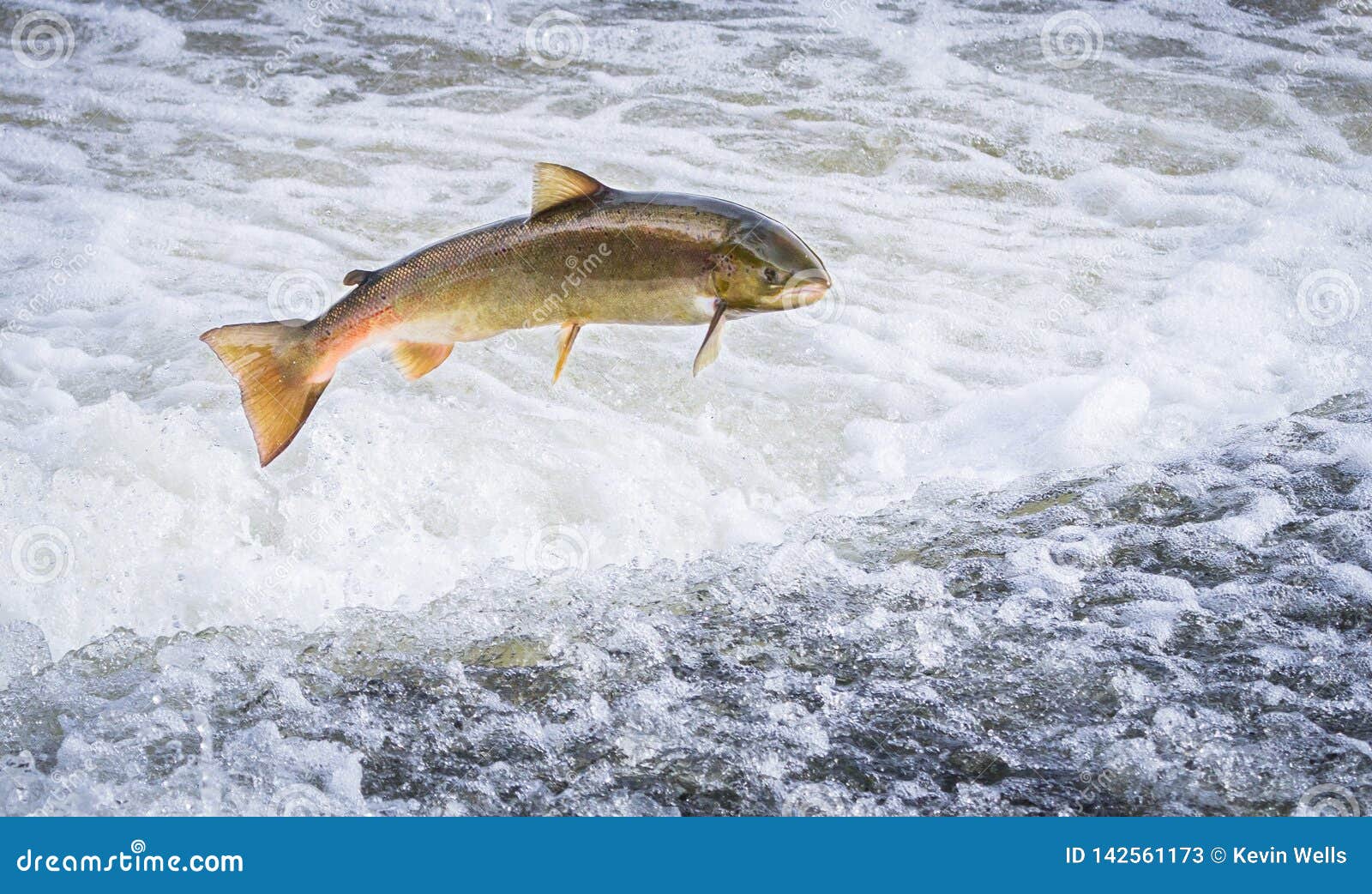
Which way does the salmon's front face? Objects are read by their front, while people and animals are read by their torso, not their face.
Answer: to the viewer's right
